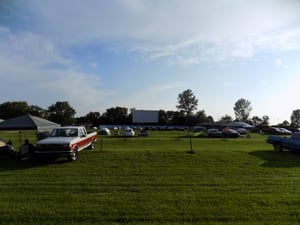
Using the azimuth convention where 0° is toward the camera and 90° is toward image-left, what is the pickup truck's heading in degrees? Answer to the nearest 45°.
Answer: approximately 45°

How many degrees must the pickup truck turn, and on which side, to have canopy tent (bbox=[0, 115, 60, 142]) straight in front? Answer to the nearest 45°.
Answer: approximately 90° to its right

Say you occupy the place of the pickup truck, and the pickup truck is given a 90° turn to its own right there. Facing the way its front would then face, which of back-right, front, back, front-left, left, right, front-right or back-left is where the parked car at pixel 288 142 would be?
back-right
